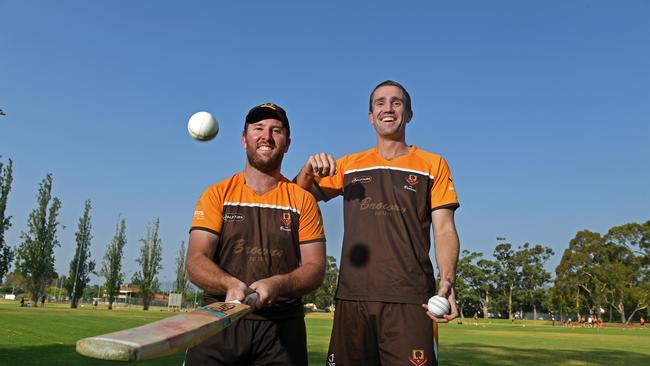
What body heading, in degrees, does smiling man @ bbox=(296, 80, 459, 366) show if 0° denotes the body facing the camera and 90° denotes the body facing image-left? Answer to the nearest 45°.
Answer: approximately 0°

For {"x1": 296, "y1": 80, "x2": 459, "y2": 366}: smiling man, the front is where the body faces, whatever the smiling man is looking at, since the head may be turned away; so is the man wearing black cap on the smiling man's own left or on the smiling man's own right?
on the smiling man's own right

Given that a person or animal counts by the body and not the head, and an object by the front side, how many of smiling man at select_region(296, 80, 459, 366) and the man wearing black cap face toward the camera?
2

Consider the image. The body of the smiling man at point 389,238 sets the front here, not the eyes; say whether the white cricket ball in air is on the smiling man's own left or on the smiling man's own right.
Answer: on the smiling man's own right

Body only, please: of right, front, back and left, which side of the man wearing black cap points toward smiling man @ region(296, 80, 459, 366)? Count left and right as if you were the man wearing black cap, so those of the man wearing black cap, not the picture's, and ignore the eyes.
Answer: left

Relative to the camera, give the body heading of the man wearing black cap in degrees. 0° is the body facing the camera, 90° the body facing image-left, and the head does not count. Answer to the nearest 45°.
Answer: approximately 0°
